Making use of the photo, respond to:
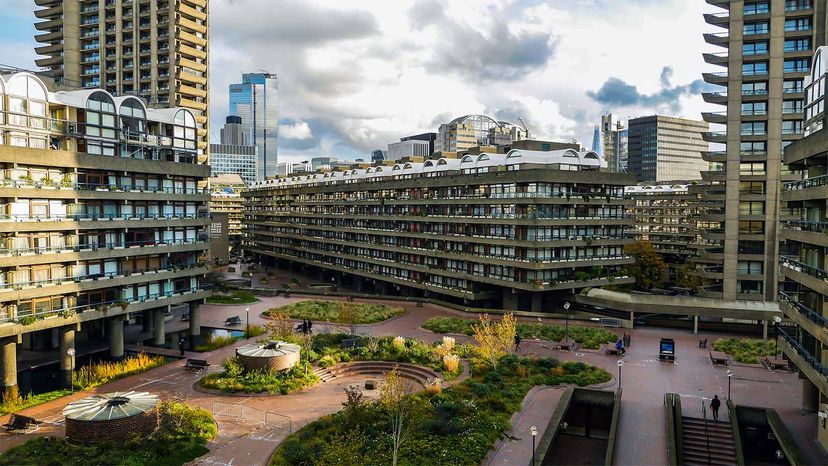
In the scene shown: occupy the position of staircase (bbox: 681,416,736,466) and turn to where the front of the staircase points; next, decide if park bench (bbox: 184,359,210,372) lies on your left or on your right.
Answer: on your right

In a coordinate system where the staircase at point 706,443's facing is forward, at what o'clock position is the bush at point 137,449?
The bush is roughly at 2 o'clock from the staircase.

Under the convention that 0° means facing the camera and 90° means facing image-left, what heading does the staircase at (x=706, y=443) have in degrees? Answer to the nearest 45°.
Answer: approximately 0°

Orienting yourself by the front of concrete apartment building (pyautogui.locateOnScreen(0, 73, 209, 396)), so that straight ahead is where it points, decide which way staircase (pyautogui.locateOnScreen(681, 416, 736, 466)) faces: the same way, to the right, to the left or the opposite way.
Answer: to the right

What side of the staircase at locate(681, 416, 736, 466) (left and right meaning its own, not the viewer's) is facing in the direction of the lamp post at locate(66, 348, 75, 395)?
right

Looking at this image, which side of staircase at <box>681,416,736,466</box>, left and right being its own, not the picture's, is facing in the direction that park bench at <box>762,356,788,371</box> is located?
back

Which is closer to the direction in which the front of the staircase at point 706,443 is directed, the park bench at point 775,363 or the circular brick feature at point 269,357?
the circular brick feature

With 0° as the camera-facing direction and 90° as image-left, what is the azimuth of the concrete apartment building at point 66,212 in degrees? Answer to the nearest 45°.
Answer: approximately 315°
